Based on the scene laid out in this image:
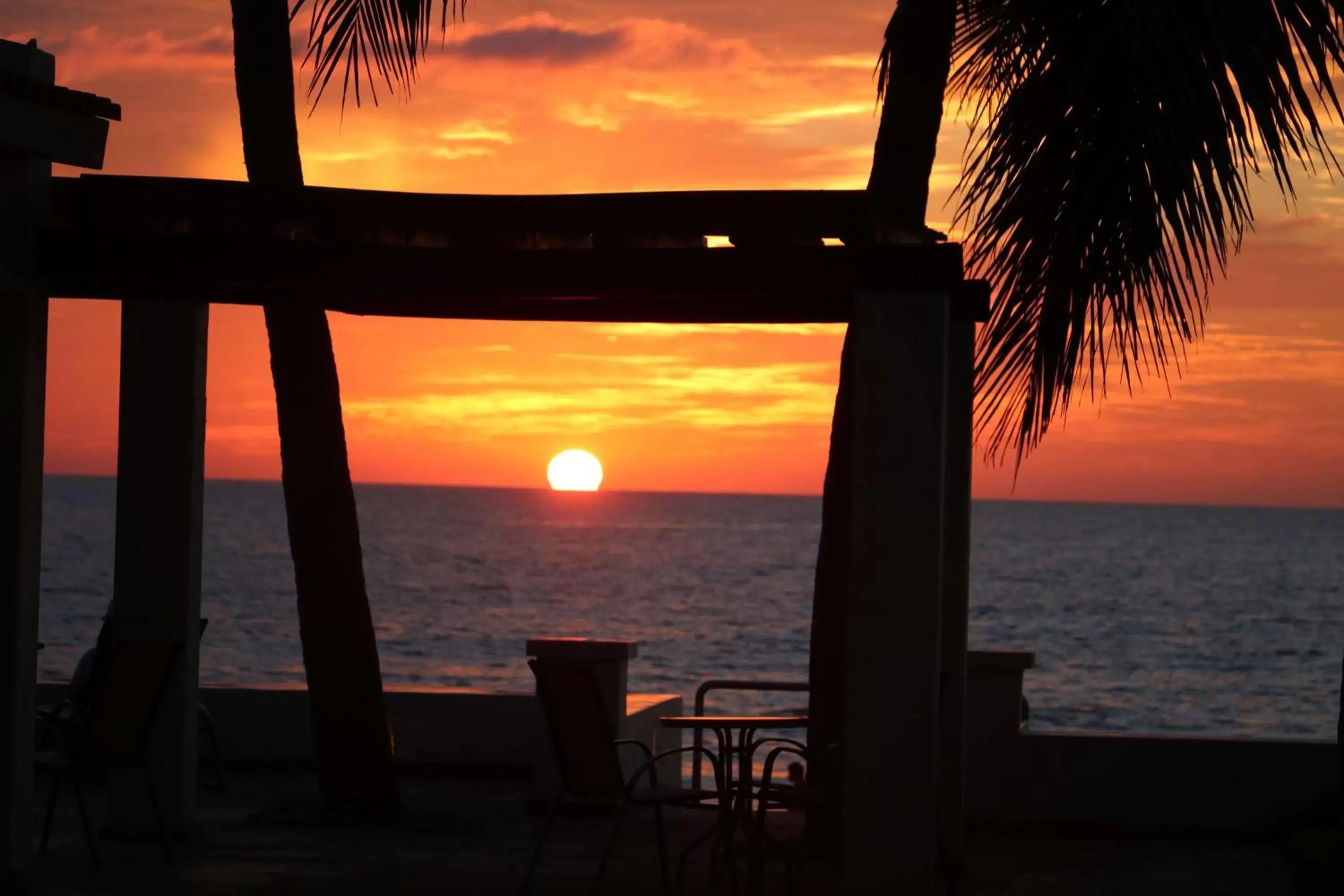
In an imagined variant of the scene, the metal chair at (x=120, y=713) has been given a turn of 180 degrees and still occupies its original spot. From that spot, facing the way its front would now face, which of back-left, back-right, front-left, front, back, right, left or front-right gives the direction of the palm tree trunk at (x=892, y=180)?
front-left

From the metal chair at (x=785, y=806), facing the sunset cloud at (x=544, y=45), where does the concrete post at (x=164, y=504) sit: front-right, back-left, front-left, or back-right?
front-left

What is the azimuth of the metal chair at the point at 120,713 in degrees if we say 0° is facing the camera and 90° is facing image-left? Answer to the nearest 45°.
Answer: approximately 135°

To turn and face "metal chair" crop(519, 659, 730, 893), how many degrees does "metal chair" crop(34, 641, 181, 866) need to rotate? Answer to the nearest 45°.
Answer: approximately 180°

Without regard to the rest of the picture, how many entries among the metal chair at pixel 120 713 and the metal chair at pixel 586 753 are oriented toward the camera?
0

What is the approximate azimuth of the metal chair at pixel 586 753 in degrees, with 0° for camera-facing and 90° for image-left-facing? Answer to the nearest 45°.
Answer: approximately 225°

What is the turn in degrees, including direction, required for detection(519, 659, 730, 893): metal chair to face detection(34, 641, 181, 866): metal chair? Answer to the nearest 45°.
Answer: approximately 135° to its left

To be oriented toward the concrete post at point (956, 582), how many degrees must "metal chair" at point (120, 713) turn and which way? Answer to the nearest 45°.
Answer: approximately 135° to its right
